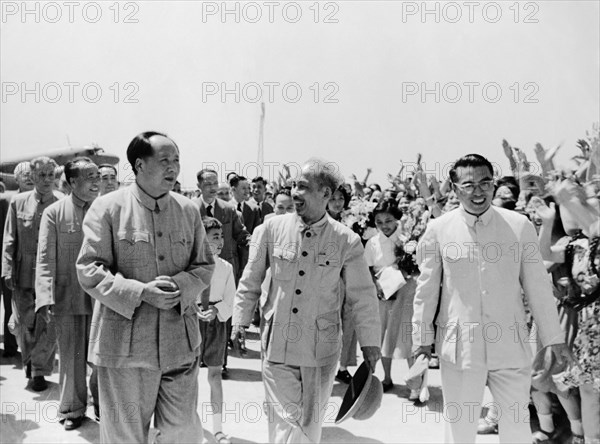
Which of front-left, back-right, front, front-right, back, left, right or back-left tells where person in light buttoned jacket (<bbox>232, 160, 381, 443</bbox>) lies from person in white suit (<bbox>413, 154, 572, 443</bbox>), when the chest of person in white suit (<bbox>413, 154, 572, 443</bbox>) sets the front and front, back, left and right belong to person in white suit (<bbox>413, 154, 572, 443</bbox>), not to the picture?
right

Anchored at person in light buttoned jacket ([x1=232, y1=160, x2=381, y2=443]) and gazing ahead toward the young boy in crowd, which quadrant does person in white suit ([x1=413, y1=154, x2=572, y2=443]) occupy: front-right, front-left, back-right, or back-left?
back-right

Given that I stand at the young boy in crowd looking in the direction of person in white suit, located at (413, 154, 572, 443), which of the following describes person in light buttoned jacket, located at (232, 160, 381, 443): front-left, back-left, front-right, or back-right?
front-right

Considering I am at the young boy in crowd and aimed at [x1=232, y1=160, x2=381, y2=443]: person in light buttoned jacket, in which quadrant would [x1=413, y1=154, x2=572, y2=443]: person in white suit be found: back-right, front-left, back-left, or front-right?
front-left

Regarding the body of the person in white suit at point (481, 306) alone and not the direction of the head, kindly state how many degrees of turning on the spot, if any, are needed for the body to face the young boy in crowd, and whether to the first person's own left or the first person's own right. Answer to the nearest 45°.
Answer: approximately 90° to the first person's own right

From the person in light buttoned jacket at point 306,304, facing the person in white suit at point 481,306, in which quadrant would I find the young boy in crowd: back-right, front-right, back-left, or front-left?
back-left

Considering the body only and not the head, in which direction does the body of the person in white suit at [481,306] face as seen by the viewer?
toward the camera
